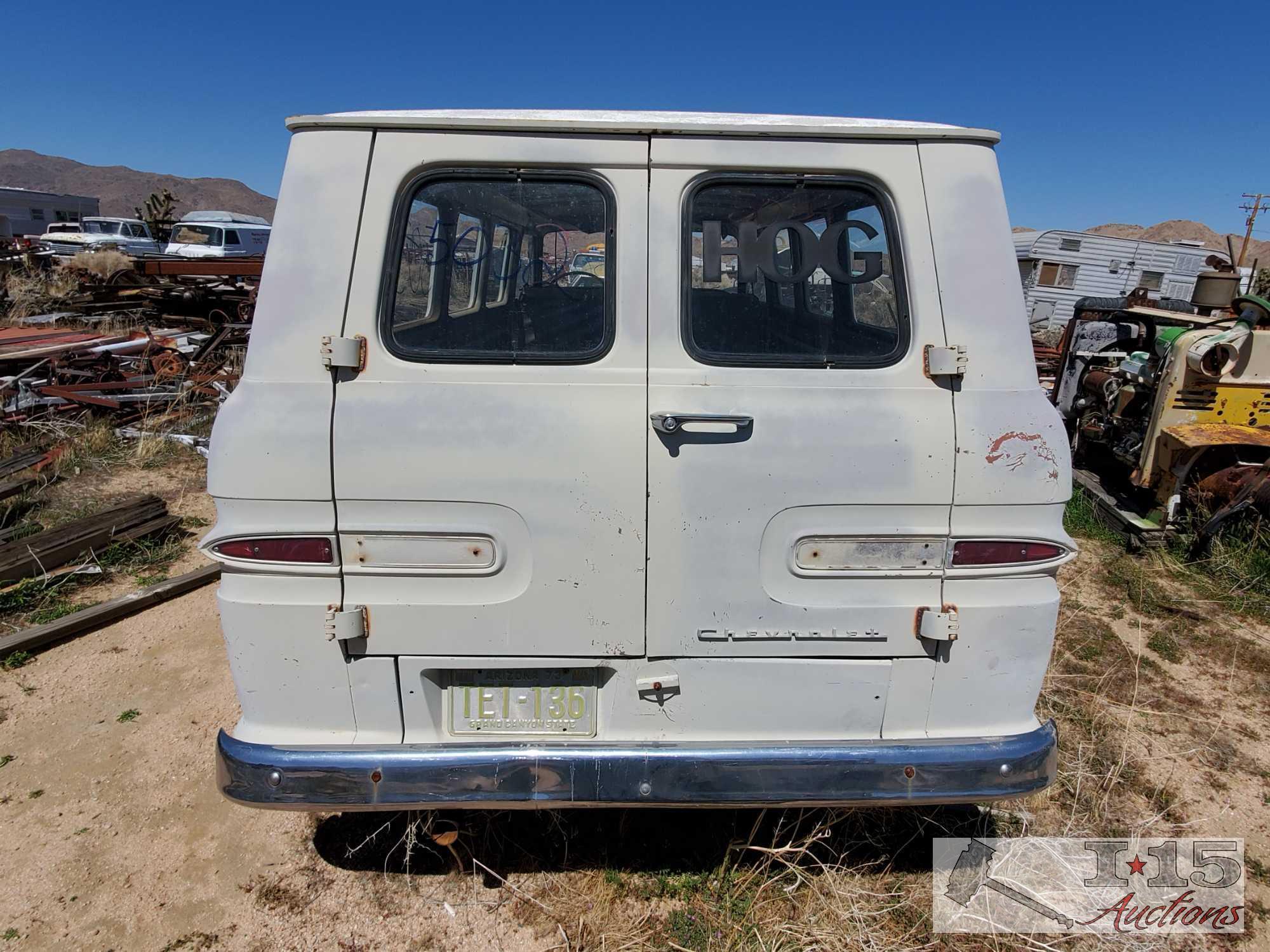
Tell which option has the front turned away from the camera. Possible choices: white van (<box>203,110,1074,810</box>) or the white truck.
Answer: the white van

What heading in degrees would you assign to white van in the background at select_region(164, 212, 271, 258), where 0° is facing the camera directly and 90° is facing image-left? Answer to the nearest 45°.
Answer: approximately 45°

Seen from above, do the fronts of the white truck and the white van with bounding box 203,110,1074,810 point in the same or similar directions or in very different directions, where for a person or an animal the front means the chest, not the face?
very different directions

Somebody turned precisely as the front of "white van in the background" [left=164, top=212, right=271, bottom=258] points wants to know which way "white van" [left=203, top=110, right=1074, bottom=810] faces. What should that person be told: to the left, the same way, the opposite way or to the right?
the opposite way

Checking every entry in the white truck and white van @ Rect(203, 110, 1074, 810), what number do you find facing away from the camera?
1

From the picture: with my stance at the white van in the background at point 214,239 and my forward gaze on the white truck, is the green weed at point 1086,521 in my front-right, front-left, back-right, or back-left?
back-left

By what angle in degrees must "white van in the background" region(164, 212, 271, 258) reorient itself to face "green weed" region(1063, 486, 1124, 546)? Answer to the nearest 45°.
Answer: approximately 45° to its left

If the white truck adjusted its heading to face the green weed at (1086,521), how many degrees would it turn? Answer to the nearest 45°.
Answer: approximately 45° to its left

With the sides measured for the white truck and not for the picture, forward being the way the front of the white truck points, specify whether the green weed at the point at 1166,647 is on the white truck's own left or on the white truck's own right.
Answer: on the white truck's own left

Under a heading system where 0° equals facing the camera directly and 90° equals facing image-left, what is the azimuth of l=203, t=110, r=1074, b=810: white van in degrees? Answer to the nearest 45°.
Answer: approximately 180°
